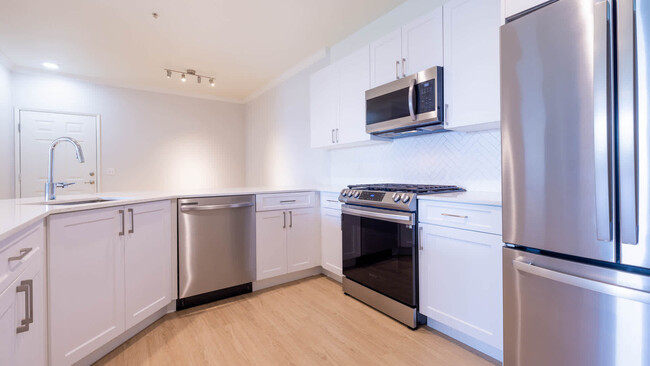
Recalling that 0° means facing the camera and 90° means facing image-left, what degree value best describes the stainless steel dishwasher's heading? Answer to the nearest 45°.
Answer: approximately 315°

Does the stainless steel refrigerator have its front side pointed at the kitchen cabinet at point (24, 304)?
yes

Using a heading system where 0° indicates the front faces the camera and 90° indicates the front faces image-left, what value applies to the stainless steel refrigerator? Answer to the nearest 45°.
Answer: approximately 45°

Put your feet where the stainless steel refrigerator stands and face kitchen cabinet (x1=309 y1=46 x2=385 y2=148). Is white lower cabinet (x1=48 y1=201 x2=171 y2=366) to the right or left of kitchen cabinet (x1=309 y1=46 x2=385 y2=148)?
left

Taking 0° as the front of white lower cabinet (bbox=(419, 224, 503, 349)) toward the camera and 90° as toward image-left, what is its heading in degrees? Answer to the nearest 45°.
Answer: approximately 45°

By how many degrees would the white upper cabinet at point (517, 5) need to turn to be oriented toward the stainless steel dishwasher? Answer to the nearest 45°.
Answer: approximately 45° to its right

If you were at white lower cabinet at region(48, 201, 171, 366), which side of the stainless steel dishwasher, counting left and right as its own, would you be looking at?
right

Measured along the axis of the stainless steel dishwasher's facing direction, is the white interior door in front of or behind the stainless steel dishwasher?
behind

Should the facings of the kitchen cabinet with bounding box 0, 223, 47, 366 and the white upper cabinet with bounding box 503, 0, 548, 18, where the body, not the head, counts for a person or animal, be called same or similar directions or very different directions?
very different directions

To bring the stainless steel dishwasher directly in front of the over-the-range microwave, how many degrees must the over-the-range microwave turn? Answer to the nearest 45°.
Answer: approximately 45° to its right
